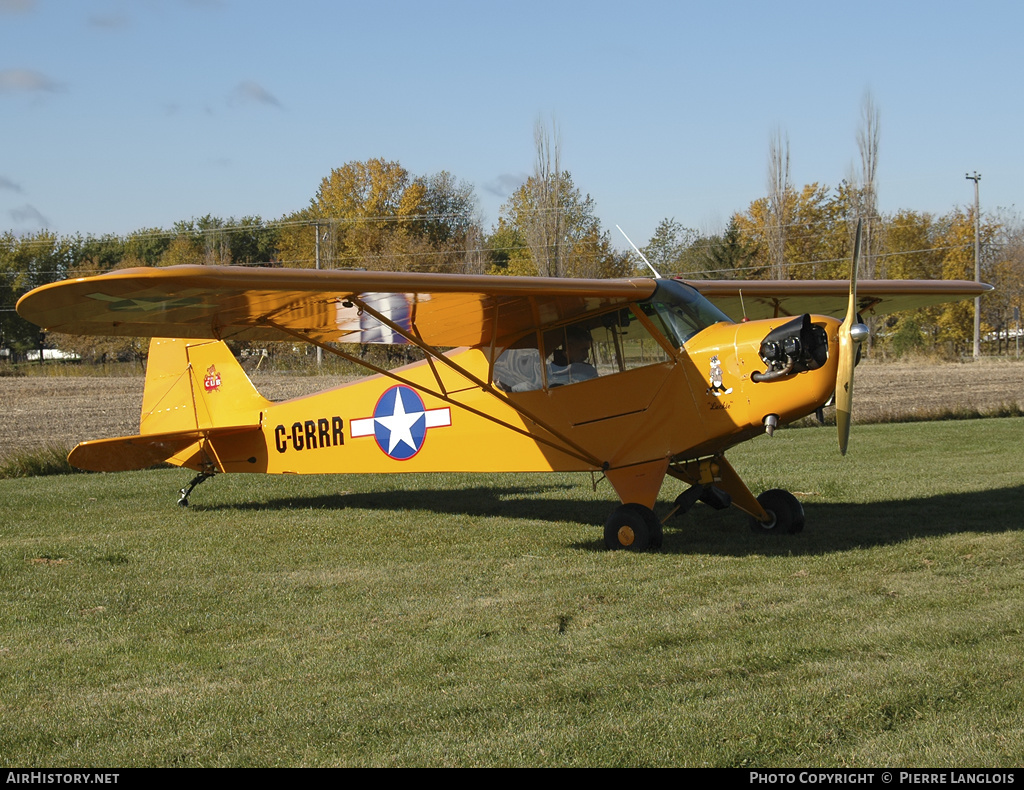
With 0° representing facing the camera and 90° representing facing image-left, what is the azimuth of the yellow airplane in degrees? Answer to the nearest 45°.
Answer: approximately 315°
